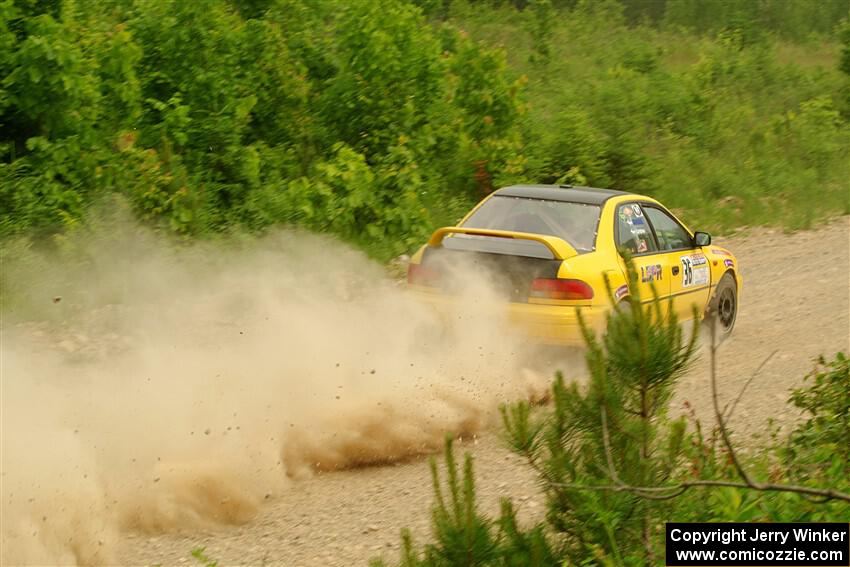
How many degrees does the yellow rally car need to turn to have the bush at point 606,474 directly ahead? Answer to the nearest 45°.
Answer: approximately 135° to its right

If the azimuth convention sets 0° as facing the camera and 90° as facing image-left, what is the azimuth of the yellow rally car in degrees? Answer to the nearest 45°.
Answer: approximately 225°

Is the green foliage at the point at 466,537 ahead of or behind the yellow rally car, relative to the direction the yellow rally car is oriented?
behind
